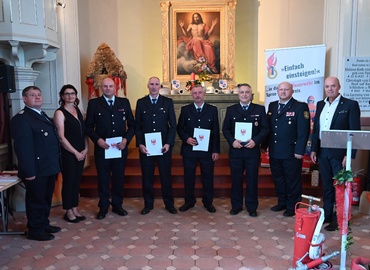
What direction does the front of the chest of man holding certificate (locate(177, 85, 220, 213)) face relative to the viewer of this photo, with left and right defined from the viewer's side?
facing the viewer

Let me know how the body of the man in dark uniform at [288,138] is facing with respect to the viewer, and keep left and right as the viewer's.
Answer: facing the viewer and to the left of the viewer

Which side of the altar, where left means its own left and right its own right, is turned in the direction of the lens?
front

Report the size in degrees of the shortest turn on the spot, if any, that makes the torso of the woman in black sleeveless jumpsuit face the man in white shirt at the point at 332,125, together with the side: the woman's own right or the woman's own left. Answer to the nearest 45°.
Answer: approximately 45° to the woman's own left

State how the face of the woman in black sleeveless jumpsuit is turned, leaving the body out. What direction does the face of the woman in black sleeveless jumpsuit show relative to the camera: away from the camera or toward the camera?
toward the camera

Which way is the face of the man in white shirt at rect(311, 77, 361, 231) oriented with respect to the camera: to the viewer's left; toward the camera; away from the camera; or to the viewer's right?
toward the camera

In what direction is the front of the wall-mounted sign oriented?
toward the camera

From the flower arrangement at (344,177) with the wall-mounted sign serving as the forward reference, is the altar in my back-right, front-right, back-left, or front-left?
front-left

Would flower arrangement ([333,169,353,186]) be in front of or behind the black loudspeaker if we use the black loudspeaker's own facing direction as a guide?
in front

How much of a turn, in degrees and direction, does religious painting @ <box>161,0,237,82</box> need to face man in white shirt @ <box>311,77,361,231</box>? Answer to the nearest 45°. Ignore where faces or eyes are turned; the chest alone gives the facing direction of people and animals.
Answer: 0° — it already faces them

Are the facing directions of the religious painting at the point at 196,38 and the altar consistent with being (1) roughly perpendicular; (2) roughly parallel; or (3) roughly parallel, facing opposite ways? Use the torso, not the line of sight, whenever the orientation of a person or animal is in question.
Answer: roughly parallel

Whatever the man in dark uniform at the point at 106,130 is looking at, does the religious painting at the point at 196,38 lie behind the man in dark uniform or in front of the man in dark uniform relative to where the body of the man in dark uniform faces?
behind

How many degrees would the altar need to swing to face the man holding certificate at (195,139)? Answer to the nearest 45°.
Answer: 0° — it already faces them

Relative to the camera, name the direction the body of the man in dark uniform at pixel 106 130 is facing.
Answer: toward the camera

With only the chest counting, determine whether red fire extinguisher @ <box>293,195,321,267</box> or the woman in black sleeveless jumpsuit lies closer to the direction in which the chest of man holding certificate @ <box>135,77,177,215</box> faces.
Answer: the red fire extinguisher

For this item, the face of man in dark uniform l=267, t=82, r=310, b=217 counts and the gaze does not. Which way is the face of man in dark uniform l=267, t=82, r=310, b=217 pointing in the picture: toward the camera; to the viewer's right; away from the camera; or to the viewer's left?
toward the camera

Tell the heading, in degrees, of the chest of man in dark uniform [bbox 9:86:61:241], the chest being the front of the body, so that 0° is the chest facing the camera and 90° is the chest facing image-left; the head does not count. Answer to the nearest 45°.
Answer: approximately 315°
